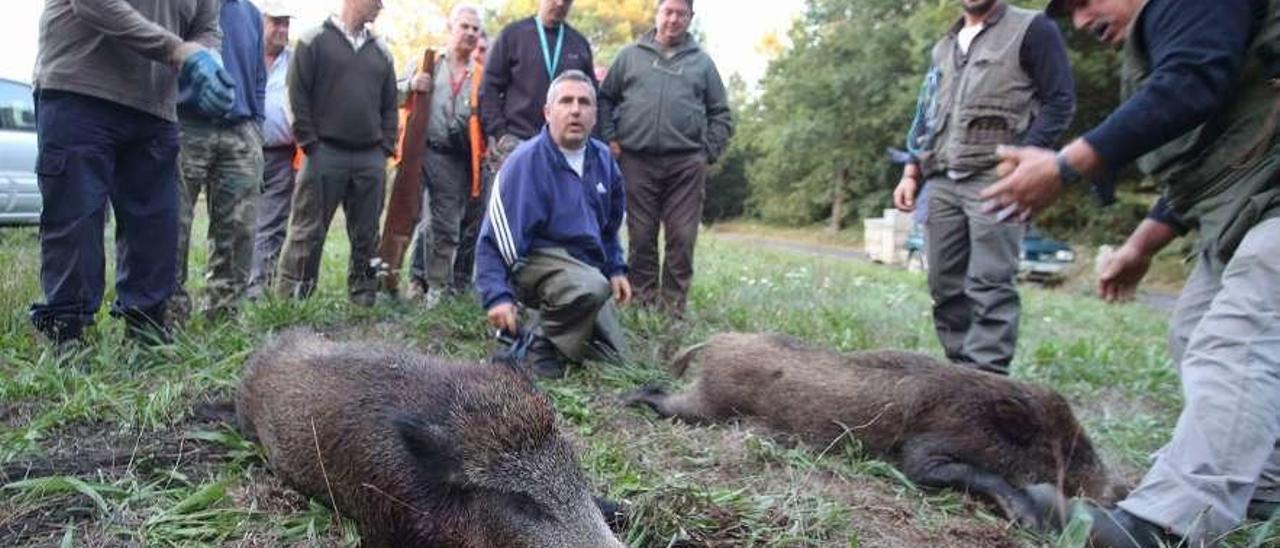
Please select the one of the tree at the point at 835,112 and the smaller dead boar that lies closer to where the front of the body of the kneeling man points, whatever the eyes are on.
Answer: the smaller dead boar

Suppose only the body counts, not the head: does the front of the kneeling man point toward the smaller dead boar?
yes

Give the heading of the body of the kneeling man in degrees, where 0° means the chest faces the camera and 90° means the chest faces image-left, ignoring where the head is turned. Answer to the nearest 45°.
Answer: approximately 315°

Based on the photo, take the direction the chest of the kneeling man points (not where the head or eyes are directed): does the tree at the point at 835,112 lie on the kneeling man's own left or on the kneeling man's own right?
on the kneeling man's own left
